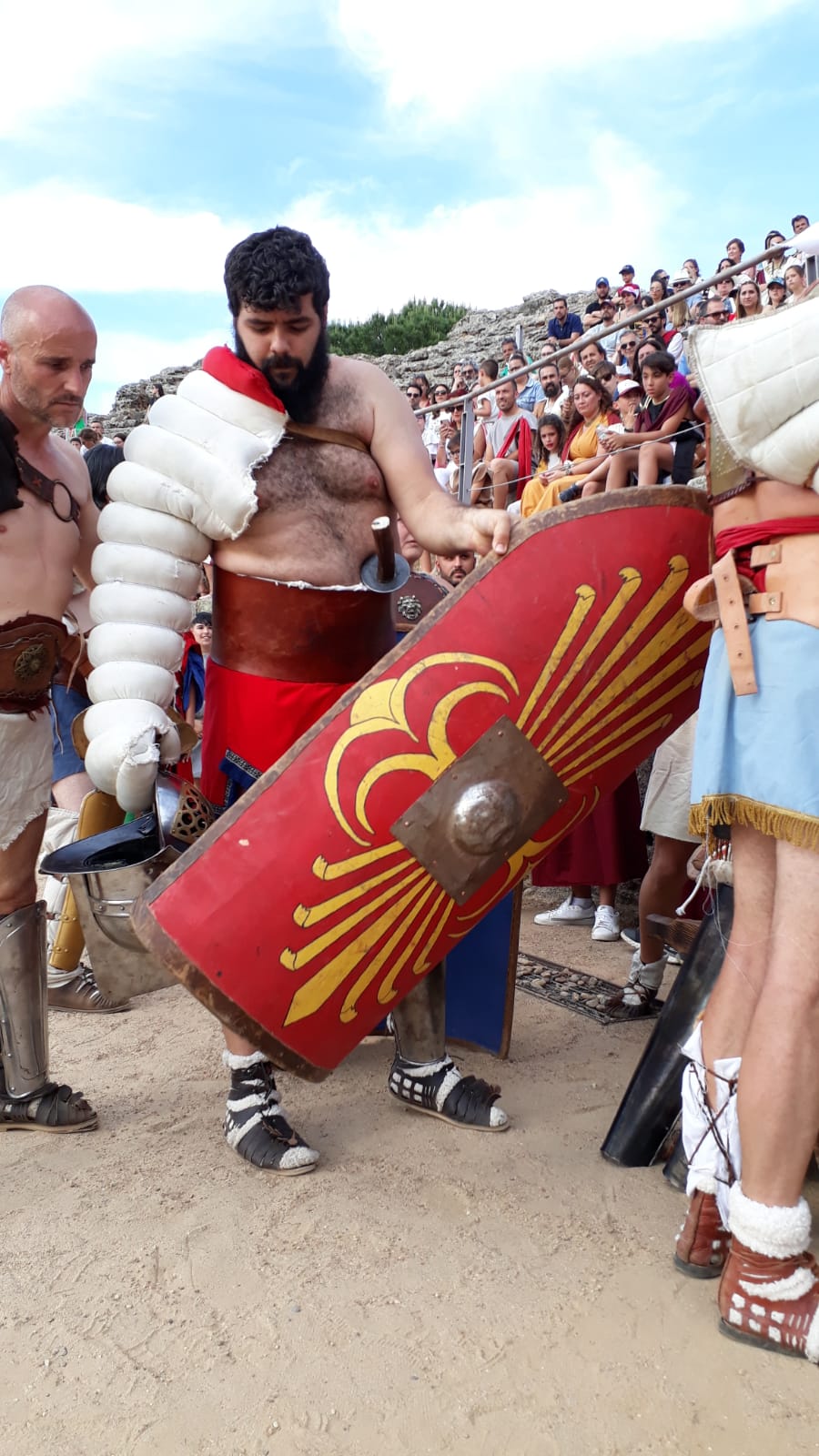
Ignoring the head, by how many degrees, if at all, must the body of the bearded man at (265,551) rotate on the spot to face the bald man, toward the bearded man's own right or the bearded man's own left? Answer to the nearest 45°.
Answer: approximately 135° to the bearded man's own right

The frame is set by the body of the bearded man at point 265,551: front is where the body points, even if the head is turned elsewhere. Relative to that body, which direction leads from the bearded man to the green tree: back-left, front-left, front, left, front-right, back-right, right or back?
back-left

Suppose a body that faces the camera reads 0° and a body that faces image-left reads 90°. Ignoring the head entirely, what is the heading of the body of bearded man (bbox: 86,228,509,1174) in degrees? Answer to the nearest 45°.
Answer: approximately 315°

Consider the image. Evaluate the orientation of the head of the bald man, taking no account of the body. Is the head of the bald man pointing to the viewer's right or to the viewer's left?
to the viewer's right

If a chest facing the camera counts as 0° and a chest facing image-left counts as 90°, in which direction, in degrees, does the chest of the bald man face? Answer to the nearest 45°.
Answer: approximately 315°

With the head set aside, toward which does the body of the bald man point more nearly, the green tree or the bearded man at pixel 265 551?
the bearded man
